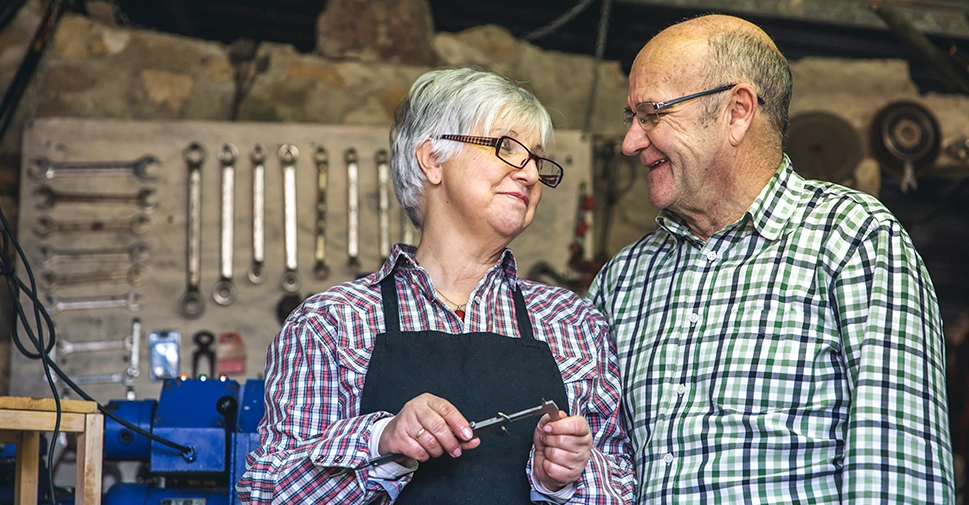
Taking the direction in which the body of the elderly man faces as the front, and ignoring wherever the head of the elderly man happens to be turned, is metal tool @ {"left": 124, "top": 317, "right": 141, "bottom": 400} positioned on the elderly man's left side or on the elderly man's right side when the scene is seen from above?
on the elderly man's right side

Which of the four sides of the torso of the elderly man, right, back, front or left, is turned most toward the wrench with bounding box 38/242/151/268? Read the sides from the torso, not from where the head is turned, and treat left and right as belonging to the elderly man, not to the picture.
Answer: right

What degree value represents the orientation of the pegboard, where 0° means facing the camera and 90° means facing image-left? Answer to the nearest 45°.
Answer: approximately 0°

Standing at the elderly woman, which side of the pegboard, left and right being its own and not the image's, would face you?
front

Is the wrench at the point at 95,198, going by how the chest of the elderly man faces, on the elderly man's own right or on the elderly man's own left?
on the elderly man's own right

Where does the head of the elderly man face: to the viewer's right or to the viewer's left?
to the viewer's left

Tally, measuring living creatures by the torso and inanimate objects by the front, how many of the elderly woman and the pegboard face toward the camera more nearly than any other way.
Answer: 2

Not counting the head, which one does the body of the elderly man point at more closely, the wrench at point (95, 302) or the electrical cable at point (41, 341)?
the electrical cable

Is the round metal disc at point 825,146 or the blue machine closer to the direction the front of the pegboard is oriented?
the blue machine

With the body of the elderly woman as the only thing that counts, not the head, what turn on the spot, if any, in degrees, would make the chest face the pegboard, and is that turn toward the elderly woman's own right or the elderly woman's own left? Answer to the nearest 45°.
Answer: approximately 135° to the elderly woman's own right

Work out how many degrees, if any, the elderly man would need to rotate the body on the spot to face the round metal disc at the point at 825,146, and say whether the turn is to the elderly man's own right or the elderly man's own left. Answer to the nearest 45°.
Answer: approximately 135° to the elderly man's own right

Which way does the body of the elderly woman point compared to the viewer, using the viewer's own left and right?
facing the viewer

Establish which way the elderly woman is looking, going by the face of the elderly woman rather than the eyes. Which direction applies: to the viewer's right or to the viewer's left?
to the viewer's right

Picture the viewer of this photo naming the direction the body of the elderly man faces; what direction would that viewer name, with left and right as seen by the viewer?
facing the viewer and to the left of the viewer

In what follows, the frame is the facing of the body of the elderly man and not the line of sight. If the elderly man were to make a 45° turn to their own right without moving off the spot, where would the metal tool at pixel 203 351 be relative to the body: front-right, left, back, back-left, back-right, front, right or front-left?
front-right

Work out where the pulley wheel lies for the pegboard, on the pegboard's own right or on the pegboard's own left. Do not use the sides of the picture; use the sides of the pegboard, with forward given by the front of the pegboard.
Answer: on the pegboard's own left

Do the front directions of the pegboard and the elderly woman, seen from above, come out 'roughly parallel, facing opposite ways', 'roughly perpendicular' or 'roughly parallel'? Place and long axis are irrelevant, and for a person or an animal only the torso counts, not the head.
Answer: roughly parallel
